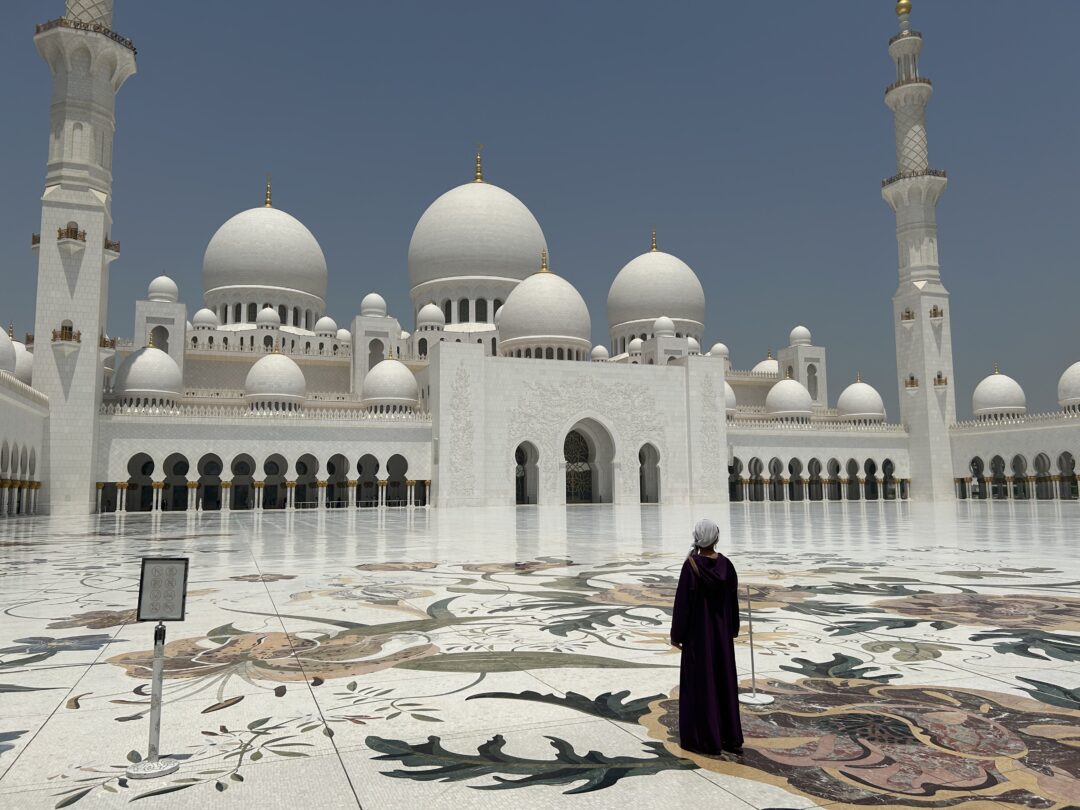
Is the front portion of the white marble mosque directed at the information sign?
yes

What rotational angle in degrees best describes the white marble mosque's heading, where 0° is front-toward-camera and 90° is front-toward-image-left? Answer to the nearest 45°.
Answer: approximately 0°

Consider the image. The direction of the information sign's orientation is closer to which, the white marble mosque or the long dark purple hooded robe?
the long dark purple hooded robe

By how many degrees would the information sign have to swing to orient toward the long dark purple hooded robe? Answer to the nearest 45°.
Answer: approximately 90° to its left

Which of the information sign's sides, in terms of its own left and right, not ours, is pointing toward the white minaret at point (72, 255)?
back

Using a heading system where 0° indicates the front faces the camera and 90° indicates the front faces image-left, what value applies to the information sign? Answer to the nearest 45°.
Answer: approximately 0°

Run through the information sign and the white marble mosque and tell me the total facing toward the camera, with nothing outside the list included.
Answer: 2

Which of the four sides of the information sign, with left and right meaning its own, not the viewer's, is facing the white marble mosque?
back

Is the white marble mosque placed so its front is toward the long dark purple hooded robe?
yes
